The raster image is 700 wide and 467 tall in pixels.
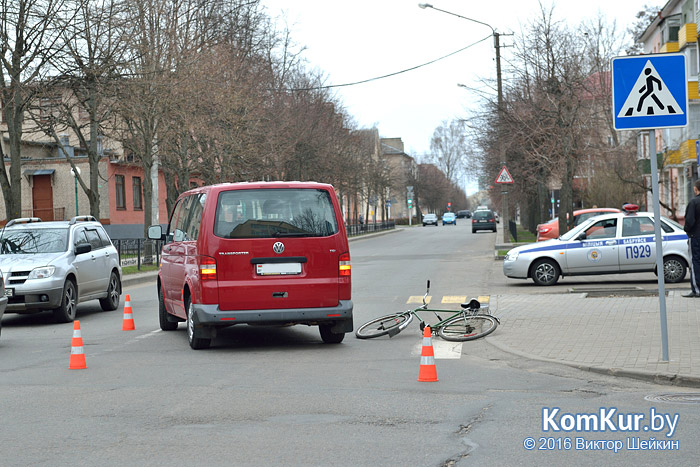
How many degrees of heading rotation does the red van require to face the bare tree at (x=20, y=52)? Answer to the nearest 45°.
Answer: approximately 45° to its left

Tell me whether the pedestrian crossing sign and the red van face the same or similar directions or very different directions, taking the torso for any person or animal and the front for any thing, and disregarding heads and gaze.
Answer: very different directions

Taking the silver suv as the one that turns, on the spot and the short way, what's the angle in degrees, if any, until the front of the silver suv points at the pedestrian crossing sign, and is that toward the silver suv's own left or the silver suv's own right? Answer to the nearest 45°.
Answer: approximately 90° to the silver suv's own left

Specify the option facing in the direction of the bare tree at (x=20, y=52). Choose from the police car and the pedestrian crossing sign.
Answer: the police car

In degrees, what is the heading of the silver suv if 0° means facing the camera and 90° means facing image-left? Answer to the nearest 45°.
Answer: approximately 45°

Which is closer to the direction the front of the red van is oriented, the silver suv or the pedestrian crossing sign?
the silver suv

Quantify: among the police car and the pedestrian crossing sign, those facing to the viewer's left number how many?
1

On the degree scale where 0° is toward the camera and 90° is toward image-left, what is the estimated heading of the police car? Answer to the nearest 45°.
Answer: approximately 90°

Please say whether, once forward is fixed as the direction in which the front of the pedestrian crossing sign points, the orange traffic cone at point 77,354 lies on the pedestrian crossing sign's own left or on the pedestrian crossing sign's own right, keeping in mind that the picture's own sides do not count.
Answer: on the pedestrian crossing sign's own right

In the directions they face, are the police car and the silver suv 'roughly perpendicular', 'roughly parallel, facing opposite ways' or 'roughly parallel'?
roughly perpendicular

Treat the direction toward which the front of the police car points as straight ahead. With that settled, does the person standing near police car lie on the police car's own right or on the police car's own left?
on the police car's own left

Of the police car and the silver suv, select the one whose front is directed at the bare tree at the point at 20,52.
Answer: the police car

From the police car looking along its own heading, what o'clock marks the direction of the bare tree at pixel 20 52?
The bare tree is roughly at 12 o'clock from the police car.

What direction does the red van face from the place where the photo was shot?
facing away from the viewer
